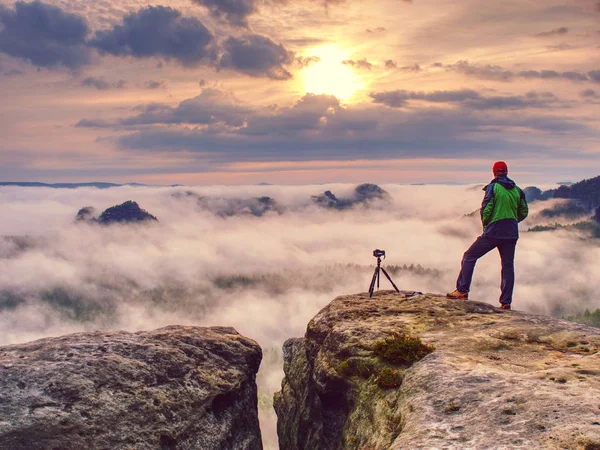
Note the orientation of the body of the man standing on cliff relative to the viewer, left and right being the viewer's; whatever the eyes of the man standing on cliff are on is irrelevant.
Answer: facing away from the viewer and to the left of the viewer

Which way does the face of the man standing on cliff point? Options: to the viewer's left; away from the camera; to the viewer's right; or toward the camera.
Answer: away from the camera

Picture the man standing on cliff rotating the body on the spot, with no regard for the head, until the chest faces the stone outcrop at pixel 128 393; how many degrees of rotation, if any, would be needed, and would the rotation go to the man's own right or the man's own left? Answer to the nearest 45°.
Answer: approximately 90° to the man's own left
